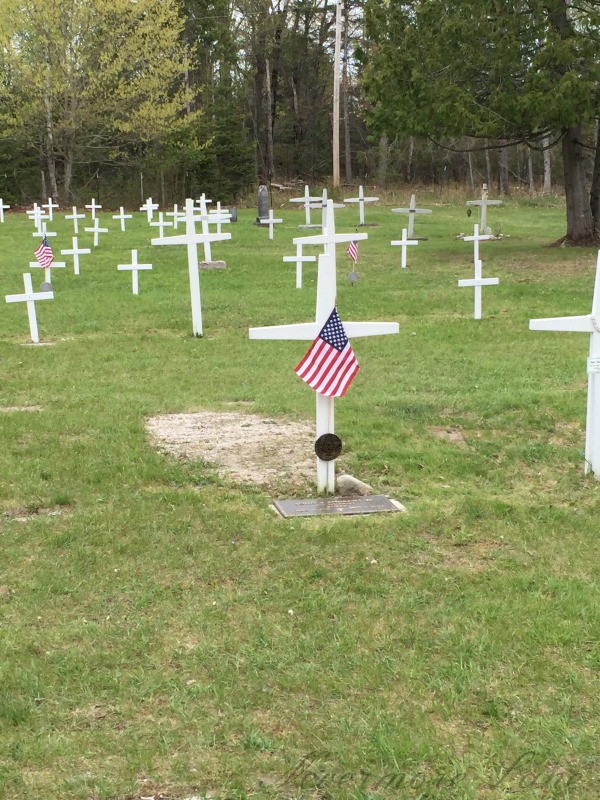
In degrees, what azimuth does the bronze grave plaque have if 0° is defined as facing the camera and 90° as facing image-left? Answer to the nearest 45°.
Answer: approximately 0°

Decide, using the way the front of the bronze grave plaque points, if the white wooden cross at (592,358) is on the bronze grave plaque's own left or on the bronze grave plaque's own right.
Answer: on the bronze grave plaque's own left

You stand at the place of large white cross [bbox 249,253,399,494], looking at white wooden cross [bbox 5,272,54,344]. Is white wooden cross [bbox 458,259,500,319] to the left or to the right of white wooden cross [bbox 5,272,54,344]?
right

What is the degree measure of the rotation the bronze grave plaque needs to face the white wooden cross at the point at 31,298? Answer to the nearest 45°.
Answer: approximately 135° to its right

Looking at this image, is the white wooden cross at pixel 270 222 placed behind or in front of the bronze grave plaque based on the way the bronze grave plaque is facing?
behind
